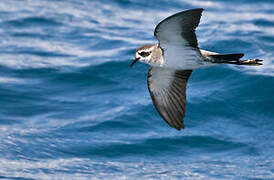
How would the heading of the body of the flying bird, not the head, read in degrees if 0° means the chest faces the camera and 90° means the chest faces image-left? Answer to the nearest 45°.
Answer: approximately 90°
